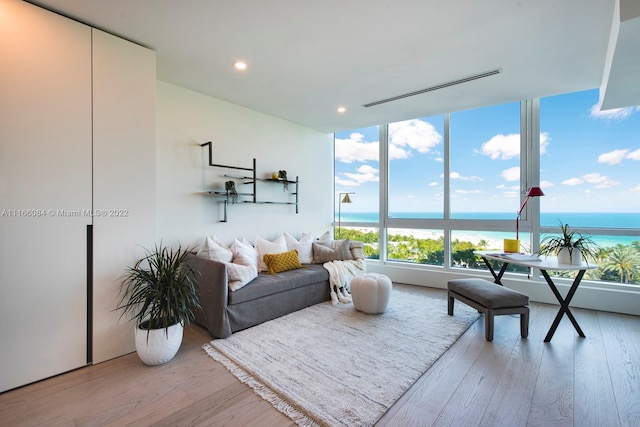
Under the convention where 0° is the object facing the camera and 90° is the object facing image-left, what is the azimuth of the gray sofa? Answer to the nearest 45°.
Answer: approximately 315°

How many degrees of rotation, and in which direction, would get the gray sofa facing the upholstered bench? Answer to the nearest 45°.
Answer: approximately 45° to its left

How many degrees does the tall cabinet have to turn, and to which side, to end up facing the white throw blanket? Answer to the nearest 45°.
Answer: approximately 45° to its left

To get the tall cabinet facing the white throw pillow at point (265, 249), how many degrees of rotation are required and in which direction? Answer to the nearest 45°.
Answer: approximately 45° to its left

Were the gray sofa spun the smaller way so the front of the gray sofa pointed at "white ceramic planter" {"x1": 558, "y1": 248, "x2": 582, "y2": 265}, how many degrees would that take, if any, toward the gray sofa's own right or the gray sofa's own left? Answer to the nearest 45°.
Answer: approximately 45° to the gray sofa's own left

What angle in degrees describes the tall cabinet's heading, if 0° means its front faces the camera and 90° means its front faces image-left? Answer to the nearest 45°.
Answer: approximately 315°

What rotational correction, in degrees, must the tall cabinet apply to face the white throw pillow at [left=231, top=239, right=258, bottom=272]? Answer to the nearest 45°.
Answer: approximately 45° to its left
